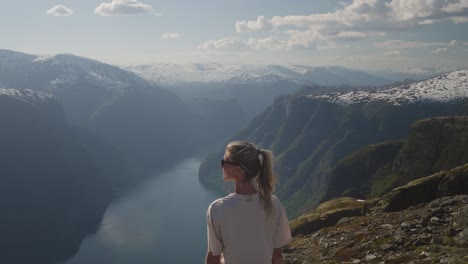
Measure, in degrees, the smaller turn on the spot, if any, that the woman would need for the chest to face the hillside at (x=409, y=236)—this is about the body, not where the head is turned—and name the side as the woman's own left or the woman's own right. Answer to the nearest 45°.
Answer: approximately 45° to the woman's own right

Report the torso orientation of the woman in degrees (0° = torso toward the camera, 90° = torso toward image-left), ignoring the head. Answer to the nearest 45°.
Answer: approximately 180°

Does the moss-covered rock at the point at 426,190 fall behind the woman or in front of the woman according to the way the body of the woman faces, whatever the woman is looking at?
in front
